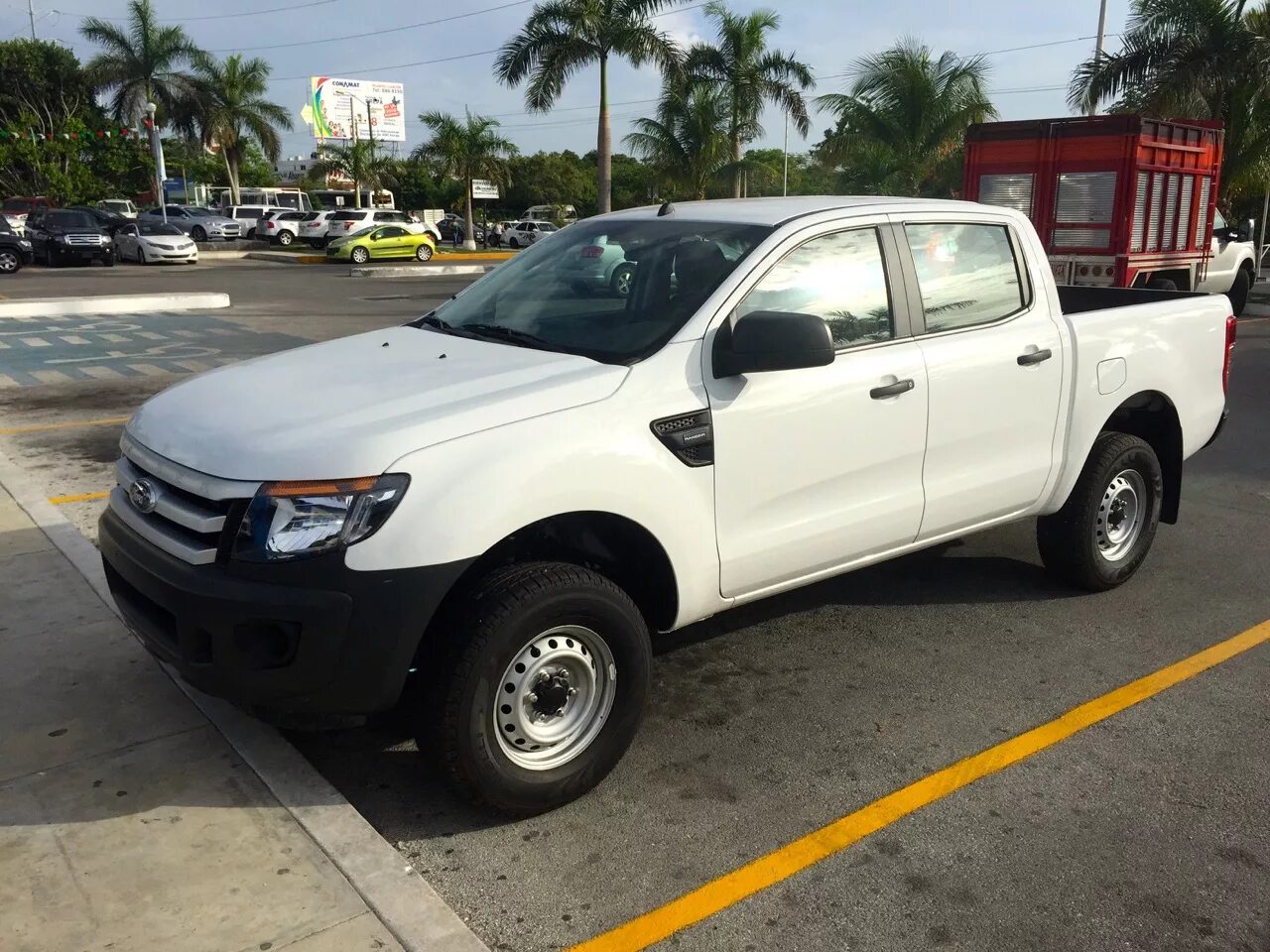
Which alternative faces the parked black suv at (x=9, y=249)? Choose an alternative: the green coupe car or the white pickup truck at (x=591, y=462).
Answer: the green coupe car

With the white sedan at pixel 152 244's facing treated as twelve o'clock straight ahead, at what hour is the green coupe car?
The green coupe car is roughly at 10 o'clock from the white sedan.

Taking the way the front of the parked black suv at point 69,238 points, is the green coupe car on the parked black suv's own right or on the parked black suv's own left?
on the parked black suv's own left

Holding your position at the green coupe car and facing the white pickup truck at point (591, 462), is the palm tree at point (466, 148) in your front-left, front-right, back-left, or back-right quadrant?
back-left

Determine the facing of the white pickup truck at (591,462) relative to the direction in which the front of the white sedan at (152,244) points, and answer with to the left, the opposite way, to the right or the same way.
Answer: to the right

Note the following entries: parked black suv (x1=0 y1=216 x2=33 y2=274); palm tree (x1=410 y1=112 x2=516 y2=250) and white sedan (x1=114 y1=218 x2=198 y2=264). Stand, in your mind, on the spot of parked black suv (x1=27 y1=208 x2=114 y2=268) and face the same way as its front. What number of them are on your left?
2

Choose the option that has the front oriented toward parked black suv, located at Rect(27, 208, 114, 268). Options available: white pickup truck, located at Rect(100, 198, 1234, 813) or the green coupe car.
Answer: the green coupe car

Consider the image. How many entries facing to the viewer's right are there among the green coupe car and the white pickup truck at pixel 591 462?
0

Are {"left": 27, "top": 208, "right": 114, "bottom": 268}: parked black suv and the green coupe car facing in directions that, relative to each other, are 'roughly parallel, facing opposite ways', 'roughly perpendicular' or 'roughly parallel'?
roughly perpendicular

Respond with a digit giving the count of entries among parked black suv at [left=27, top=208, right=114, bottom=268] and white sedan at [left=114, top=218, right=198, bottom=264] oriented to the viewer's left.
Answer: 0

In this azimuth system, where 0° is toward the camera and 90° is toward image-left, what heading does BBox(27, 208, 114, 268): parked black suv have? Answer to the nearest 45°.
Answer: approximately 315°
